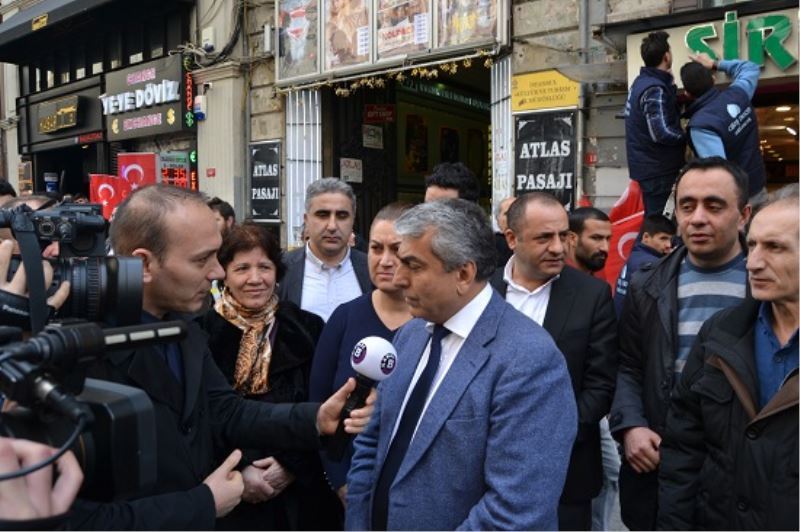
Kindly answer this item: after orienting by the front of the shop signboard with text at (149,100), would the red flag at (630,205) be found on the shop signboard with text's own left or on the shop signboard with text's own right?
on the shop signboard with text's own left

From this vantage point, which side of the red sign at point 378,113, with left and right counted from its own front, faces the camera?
front

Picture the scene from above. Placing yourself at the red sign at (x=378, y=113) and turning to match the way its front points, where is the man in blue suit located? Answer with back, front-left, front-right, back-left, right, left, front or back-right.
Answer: front

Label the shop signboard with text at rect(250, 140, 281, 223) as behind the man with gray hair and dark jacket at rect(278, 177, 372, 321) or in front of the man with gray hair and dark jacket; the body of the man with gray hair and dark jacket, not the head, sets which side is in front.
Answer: behind

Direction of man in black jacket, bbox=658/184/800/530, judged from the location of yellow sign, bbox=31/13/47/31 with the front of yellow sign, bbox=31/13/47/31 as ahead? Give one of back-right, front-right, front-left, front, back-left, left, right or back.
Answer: front-left

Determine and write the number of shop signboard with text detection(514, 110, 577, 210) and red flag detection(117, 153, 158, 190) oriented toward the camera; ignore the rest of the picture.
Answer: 2

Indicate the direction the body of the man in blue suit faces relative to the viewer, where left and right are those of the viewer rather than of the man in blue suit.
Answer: facing the viewer and to the left of the viewer

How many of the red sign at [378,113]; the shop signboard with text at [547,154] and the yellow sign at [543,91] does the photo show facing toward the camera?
3

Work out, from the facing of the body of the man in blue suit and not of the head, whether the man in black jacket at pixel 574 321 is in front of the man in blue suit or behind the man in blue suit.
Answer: behind

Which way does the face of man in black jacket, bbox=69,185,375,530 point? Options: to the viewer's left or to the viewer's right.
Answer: to the viewer's right

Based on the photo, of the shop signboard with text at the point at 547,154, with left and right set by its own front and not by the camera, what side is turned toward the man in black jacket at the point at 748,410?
front

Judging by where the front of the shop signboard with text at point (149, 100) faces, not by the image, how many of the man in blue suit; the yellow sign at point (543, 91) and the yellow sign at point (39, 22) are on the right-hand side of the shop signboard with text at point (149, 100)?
1

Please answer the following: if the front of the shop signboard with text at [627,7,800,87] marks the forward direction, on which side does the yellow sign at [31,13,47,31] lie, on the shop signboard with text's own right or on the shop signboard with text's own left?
on the shop signboard with text's own right
